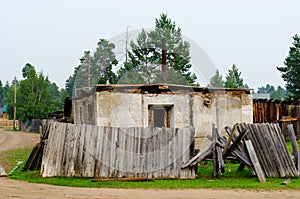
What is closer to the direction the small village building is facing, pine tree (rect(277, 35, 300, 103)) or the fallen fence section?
the fallen fence section

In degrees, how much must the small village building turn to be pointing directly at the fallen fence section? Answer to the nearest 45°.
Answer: approximately 45° to its left

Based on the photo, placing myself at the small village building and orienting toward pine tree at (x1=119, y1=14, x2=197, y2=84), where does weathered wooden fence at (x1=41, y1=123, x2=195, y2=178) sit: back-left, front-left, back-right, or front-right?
back-left

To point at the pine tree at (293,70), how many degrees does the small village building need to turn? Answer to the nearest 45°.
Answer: approximately 135° to its left

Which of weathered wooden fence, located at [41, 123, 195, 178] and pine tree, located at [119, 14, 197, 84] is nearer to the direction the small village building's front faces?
the weathered wooden fence

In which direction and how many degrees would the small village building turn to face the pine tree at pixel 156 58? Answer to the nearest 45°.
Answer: approximately 180°

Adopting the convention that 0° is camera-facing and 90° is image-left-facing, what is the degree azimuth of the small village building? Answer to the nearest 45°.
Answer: approximately 0°

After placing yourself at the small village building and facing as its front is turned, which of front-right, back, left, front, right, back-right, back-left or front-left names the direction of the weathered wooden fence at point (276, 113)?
back-left

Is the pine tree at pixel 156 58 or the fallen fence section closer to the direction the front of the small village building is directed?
the fallen fence section

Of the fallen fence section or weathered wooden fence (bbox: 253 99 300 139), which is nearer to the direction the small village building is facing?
the fallen fence section
